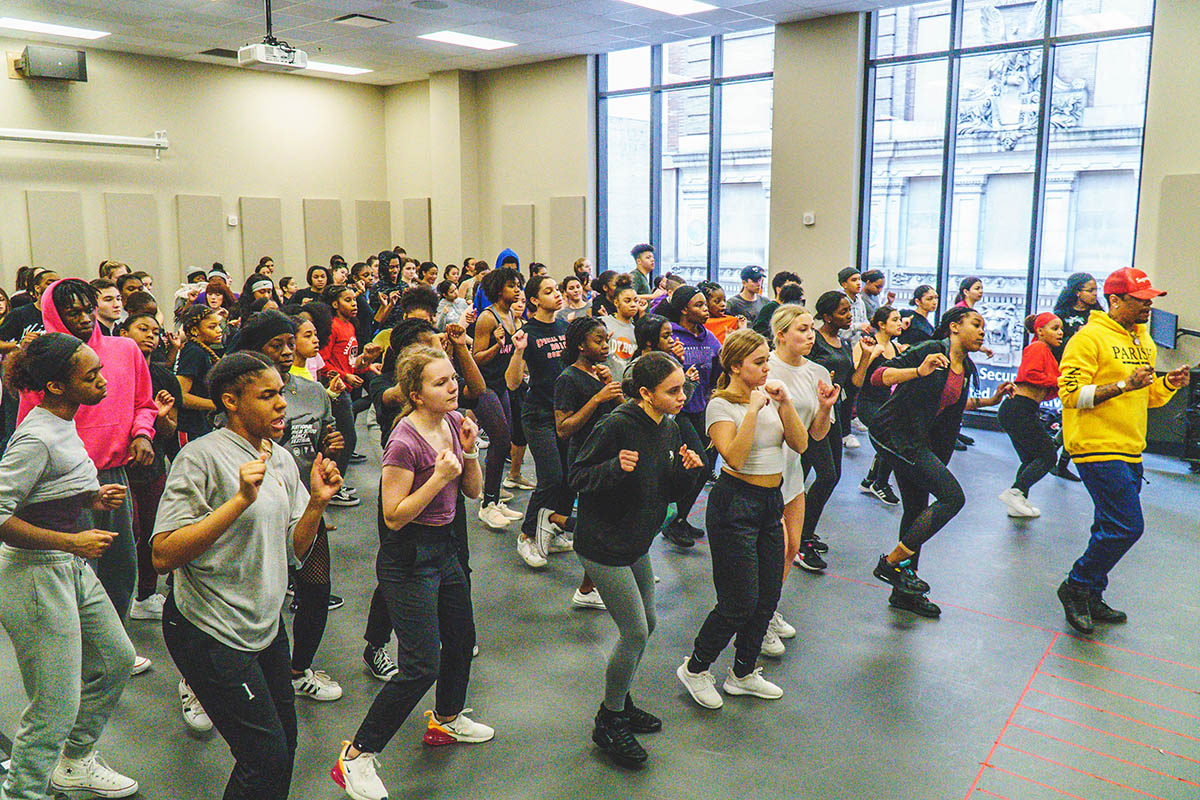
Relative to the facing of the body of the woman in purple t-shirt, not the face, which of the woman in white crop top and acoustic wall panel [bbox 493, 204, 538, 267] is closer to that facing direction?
the woman in white crop top

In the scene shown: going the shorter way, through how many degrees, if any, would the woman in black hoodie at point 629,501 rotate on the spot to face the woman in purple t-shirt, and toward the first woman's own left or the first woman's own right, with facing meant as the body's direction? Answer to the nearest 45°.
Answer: approximately 90° to the first woman's own right

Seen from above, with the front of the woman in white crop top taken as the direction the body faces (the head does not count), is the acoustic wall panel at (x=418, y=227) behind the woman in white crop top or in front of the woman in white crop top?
behind

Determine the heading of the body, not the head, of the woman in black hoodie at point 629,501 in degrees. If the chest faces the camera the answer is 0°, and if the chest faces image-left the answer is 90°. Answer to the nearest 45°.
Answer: approximately 315°

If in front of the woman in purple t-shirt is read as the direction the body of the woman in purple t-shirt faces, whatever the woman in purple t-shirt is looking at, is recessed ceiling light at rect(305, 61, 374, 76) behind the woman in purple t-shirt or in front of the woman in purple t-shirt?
behind

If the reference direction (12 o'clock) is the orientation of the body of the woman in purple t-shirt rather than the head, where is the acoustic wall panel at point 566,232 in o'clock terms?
The acoustic wall panel is roughly at 8 o'clock from the woman in purple t-shirt.

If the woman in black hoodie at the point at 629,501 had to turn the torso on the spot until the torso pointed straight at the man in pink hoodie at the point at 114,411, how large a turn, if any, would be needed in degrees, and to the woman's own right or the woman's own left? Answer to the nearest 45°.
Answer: approximately 135° to the woman's own right

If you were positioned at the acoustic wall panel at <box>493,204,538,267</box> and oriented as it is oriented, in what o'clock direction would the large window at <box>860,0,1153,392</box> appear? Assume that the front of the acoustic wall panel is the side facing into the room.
The large window is roughly at 9 o'clock from the acoustic wall panel.

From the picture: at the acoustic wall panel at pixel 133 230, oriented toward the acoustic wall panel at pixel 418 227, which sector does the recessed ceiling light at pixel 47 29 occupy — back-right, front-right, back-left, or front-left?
back-right

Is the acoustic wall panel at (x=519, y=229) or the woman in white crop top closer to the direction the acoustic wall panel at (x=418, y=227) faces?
the woman in white crop top
